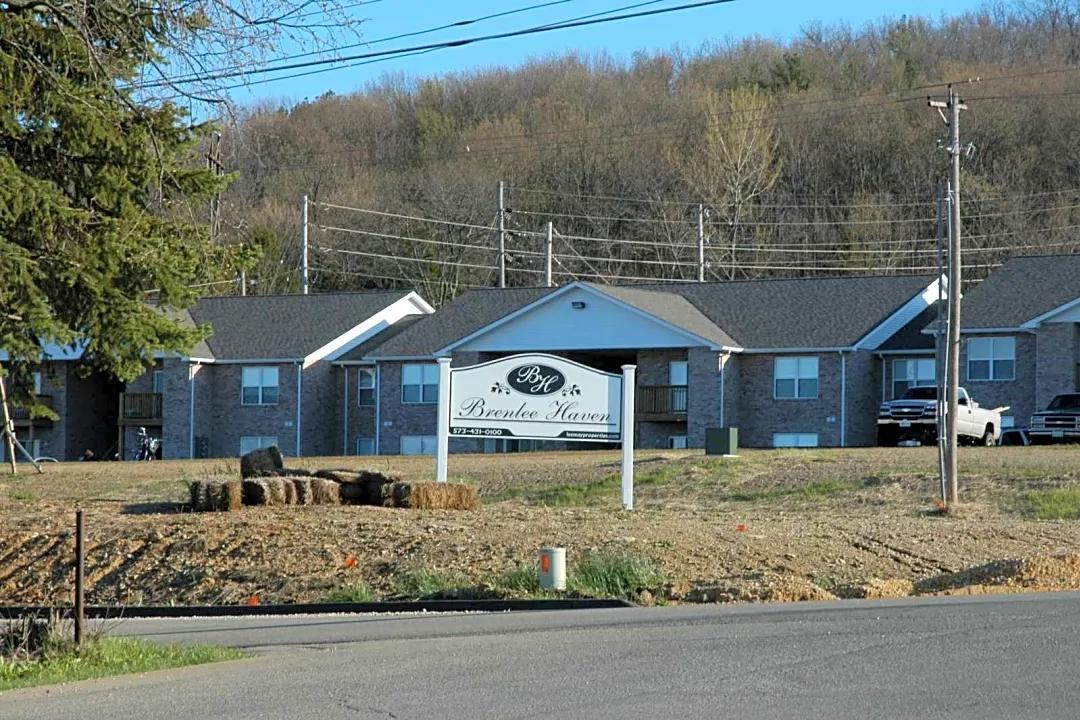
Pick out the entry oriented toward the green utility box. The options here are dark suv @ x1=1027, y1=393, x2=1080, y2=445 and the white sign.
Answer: the dark suv

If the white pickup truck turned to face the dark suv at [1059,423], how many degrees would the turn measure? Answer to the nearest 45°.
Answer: approximately 135° to its left

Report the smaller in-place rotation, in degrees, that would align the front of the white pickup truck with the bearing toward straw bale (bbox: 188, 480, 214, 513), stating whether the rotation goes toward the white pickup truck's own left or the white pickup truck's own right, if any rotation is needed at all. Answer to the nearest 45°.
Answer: approximately 45° to the white pickup truck's own left

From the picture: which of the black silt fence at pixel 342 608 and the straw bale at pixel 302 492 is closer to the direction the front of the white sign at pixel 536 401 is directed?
the black silt fence

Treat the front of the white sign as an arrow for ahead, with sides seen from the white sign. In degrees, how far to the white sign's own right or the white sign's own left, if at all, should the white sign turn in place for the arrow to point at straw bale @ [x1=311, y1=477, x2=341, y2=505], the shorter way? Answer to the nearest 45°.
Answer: approximately 45° to the white sign's own right

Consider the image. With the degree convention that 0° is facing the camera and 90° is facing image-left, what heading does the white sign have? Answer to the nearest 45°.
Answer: approximately 0°

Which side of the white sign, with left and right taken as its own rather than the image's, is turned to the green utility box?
back

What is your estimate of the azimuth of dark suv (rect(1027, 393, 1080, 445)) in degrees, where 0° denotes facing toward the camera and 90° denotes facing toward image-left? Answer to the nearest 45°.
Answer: approximately 45°
